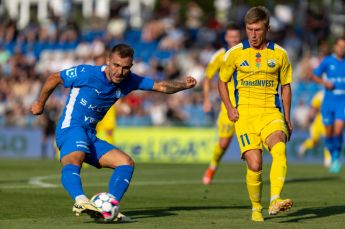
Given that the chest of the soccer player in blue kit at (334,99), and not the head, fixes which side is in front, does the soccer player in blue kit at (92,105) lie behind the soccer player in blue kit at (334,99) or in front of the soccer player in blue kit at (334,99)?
in front

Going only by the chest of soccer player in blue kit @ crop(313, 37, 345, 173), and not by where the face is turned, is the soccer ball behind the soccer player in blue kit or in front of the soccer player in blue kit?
in front

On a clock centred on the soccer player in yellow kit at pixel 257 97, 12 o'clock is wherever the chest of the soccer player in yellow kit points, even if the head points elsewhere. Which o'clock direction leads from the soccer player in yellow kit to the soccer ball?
The soccer ball is roughly at 2 o'clock from the soccer player in yellow kit.

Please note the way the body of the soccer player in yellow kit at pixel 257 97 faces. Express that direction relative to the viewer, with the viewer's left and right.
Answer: facing the viewer

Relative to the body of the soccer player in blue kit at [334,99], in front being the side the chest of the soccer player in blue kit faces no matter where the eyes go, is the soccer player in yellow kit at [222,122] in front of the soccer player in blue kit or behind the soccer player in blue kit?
in front

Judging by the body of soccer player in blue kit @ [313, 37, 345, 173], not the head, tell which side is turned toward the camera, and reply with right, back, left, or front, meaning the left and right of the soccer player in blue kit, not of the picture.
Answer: front

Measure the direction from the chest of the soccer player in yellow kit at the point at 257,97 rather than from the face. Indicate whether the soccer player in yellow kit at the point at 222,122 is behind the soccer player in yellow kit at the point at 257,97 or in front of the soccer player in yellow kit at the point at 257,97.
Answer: behind

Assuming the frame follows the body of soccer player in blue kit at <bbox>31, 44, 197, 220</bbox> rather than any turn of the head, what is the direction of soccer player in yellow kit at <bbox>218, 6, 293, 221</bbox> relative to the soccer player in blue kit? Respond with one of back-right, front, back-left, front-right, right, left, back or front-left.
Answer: front-left

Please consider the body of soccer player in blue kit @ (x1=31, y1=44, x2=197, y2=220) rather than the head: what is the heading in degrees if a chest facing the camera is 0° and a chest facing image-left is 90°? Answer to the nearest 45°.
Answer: approximately 315°

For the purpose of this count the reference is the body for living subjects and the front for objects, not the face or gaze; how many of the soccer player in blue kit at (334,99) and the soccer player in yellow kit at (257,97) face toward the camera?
2

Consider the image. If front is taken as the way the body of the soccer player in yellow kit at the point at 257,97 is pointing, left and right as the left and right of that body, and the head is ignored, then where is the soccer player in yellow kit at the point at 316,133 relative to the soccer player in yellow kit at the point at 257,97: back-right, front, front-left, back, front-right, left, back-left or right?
back
